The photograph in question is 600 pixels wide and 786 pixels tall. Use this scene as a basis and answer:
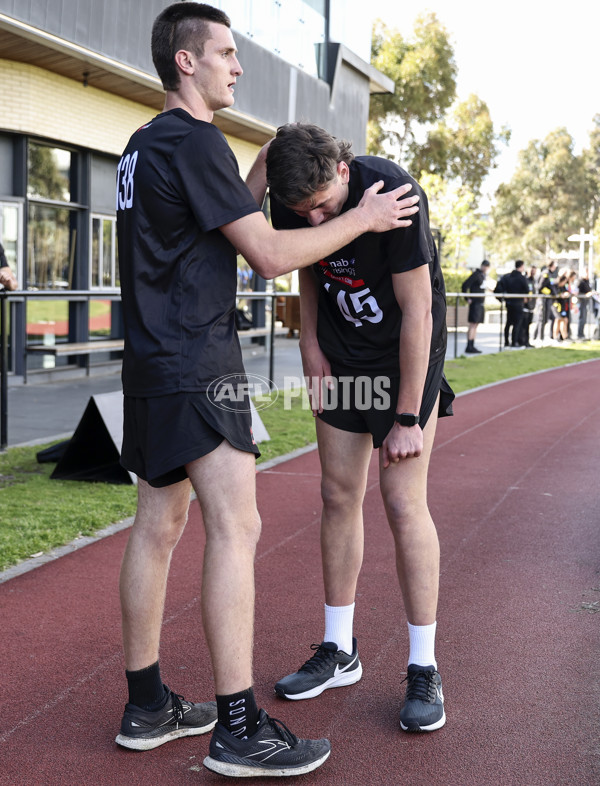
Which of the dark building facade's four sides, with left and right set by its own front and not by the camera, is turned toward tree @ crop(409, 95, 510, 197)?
left

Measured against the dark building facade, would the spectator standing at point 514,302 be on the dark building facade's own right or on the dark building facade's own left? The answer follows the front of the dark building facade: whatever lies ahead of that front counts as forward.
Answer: on the dark building facade's own left

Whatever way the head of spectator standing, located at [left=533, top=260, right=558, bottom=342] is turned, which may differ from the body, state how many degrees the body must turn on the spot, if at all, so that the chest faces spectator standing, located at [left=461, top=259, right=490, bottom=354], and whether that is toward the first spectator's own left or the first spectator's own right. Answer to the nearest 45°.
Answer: approximately 90° to the first spectator's own right

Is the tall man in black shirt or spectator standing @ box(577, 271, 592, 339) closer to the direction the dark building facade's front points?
the tall man in black shirt

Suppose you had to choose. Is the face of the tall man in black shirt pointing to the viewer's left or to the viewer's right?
to the viewer's right

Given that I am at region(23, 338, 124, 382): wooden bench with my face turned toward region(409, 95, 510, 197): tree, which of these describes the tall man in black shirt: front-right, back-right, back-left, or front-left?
back-right
